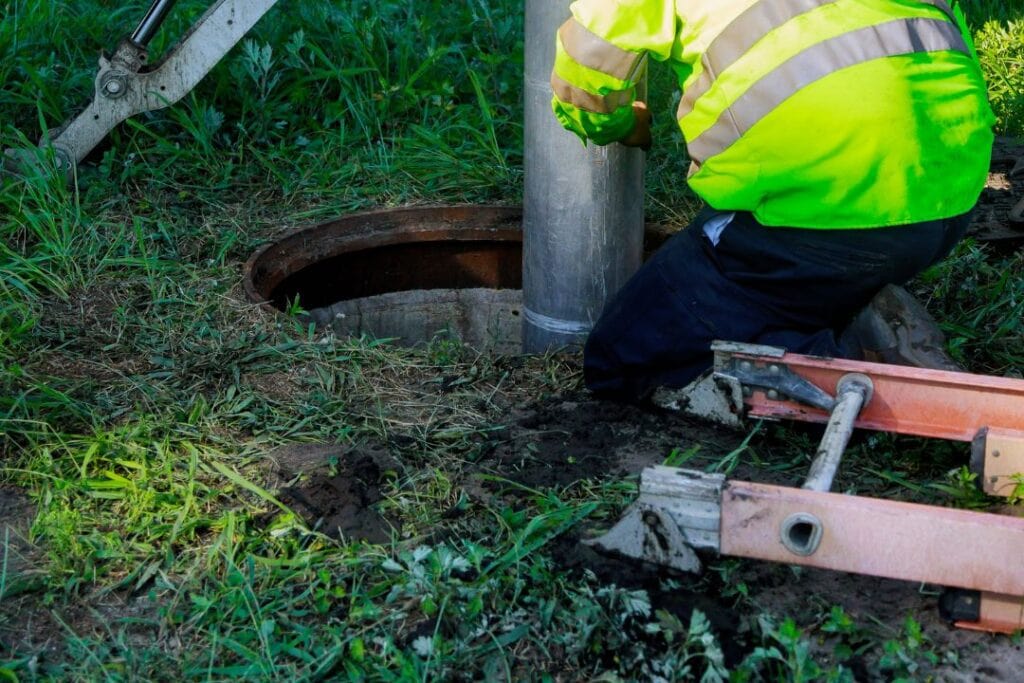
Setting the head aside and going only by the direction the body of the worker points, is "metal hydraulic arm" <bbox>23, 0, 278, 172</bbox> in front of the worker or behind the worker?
in front

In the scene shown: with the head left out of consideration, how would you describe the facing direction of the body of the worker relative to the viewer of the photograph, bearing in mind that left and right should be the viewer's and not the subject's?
facing to the left of the viewer
